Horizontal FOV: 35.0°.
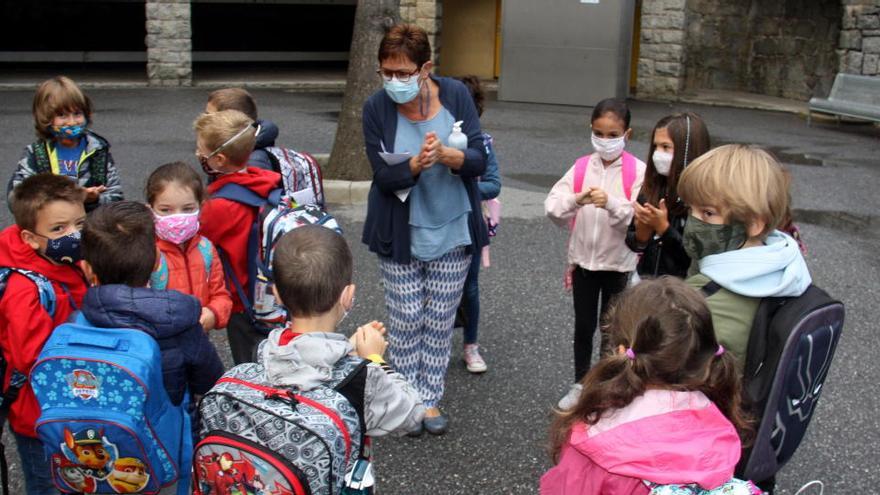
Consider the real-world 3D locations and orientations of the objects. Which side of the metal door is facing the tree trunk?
front

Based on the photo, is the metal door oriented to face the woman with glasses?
yes

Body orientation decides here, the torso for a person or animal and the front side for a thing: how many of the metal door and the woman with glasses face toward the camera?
2

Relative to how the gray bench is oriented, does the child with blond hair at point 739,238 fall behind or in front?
in front

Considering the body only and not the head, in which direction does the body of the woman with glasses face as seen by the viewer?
toward the camera

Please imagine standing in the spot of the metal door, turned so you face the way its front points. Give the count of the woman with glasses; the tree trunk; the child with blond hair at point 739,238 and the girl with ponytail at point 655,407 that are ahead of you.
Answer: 4

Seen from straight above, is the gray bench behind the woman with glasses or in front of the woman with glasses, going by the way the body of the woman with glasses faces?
behind

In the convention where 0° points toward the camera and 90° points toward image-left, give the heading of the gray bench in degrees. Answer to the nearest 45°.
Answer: approximately 45°

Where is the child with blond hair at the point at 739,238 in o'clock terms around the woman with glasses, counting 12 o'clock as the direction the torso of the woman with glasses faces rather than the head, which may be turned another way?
The child with blond hair is roughly at 11 o'clock from the woman with glasses.

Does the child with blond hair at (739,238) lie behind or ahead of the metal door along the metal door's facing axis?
ahead

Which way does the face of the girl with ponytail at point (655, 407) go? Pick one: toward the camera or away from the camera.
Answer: away from the camera

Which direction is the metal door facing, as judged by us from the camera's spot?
facing the viewer

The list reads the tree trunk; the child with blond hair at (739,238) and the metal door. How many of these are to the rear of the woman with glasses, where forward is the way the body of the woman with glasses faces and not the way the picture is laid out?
2

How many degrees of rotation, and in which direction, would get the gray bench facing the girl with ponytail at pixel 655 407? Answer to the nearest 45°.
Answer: approximately 45° to its left
